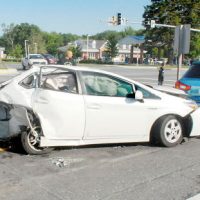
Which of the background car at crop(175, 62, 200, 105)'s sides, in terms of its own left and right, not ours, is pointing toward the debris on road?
back

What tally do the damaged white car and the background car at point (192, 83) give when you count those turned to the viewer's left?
0

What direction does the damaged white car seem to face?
to the viewer's right

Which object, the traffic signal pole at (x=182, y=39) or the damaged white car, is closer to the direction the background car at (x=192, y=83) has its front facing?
the traffic signal pole

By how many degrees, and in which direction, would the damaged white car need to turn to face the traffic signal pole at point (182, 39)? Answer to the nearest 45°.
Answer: approximately 45° to its left

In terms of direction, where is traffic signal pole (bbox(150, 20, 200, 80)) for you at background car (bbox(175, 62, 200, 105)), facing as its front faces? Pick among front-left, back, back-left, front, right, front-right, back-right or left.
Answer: front-left

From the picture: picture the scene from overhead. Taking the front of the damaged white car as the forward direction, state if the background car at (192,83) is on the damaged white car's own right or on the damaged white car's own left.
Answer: on the damaged white car's own left

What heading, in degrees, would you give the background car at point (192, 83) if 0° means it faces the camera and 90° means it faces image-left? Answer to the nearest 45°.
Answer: approximately 225°
